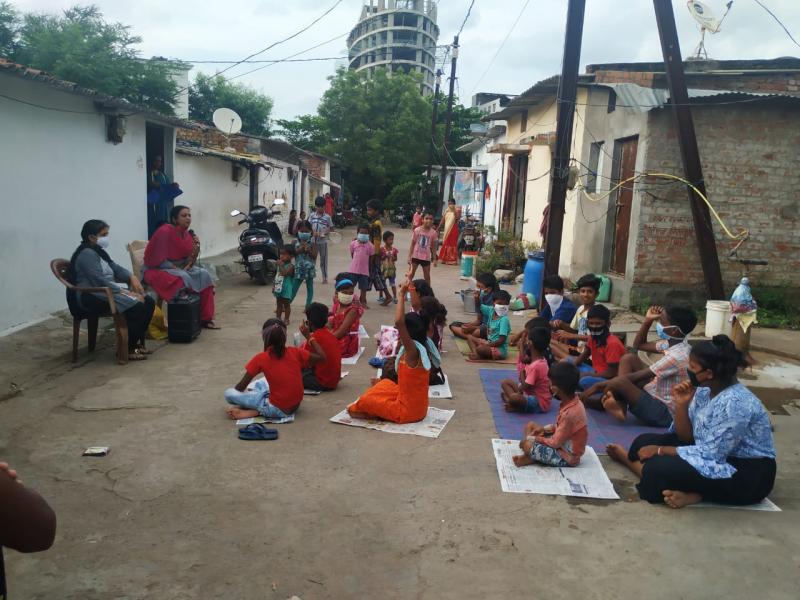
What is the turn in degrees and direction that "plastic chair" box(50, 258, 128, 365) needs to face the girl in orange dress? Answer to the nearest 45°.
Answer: approximately 45° to its right

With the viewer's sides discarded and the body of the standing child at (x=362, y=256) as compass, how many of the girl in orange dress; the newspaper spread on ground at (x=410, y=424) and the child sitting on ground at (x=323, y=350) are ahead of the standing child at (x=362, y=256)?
3

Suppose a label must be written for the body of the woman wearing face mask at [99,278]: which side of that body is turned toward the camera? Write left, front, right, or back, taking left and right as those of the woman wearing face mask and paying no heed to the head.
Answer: right

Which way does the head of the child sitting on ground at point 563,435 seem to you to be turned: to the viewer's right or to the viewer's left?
to the viewer's left

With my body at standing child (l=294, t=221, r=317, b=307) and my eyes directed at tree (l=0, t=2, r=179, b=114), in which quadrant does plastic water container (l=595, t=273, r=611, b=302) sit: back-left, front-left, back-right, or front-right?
back-right

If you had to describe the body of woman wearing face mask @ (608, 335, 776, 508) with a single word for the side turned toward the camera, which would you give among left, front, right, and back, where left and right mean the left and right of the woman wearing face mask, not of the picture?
left

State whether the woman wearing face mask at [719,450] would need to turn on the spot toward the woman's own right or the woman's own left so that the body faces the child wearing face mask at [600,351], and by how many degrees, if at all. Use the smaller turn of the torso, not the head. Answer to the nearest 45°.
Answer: approximately 45° to the woman's own right

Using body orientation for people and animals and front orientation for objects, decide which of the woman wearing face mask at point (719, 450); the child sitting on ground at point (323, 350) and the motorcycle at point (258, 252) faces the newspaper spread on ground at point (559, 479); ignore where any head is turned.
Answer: the woman wearing face mask

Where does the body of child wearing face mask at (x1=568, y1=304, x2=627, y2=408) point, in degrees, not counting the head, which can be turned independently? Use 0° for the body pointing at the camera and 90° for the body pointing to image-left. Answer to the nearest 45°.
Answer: approximately 45°
